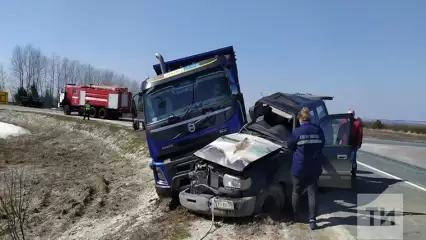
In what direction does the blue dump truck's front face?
toward the camera

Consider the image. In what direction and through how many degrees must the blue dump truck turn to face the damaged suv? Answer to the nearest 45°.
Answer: approximately 45° to its left

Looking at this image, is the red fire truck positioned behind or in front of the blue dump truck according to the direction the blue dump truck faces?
behind

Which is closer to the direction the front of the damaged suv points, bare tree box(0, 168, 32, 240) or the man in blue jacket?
the bare tree

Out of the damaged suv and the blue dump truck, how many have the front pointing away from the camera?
0

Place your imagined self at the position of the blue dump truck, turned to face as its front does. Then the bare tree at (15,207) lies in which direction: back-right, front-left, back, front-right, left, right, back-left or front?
right

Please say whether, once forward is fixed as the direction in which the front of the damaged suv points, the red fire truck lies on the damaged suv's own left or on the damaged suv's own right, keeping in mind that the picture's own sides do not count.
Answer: on the damaged suv's own right

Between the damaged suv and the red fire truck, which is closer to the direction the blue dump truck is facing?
the damaged suv

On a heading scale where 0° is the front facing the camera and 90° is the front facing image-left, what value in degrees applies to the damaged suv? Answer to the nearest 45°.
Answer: approximately 45°

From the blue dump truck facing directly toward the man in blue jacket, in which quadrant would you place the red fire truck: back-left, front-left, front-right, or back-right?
back-left

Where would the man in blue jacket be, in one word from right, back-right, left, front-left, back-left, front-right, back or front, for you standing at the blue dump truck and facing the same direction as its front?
front-left
